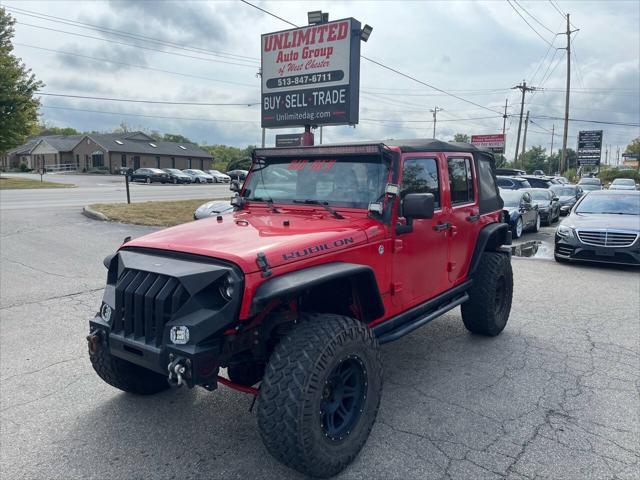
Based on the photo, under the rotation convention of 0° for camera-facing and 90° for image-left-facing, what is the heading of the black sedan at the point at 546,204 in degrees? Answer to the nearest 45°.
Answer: approximately 45°

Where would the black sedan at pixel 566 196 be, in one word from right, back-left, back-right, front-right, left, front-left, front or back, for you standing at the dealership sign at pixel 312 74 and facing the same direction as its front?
back

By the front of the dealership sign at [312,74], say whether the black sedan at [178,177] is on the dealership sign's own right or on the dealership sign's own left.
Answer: on the dealership sign's own right
